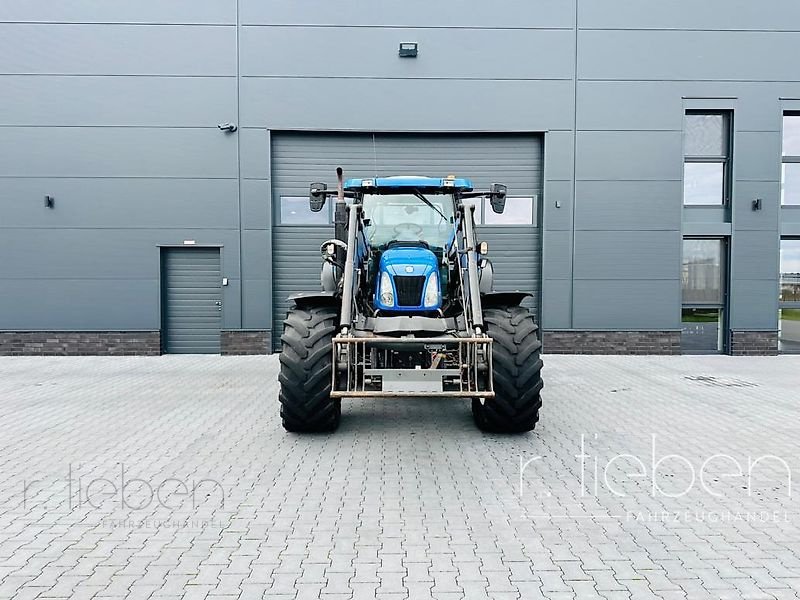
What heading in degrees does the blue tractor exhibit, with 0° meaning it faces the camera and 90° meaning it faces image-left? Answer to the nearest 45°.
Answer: approximately 0°

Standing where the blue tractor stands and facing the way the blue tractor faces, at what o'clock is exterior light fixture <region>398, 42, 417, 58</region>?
The exterior light fixture is roughly at 6 o'clock from the blue tractor.
